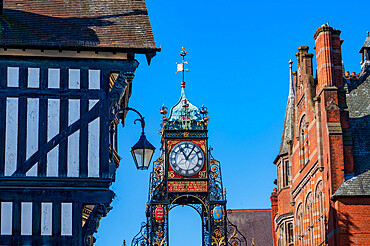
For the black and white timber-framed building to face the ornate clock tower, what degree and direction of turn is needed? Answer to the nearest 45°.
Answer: approximately 90° to its left

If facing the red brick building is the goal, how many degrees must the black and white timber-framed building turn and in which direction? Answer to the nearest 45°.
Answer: approximately 45° to its left
